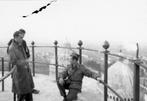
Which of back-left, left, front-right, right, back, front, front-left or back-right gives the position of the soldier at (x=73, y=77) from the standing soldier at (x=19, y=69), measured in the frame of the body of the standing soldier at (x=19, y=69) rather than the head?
front-left

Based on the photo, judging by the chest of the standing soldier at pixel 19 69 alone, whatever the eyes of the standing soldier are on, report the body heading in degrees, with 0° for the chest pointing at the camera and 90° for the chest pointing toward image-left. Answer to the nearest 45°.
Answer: approximately 315°
